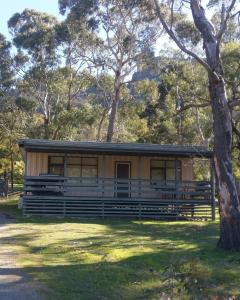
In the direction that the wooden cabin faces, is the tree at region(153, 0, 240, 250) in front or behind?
in front

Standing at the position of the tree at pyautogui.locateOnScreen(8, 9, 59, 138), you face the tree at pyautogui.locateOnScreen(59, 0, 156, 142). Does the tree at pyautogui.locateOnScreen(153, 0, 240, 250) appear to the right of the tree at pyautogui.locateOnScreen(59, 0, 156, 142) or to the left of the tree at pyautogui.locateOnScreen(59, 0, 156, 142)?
right

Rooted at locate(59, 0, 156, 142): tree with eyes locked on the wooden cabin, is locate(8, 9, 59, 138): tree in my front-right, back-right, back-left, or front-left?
back-right

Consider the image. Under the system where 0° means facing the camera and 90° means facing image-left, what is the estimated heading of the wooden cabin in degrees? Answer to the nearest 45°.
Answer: approximately 0°
